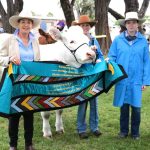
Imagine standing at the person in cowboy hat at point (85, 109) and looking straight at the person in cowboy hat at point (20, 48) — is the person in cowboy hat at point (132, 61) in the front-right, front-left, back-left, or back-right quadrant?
back-left

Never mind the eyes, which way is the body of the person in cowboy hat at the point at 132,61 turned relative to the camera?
toward the camera

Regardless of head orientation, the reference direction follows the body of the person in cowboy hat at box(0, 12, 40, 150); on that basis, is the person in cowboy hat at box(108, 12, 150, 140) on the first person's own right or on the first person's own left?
on the first person's own left

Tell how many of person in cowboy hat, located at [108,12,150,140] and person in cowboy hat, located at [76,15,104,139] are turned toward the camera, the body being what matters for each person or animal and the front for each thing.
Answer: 2

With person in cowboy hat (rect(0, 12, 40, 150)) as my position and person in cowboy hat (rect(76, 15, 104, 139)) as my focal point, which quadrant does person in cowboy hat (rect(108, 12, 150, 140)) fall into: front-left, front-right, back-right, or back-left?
front-right

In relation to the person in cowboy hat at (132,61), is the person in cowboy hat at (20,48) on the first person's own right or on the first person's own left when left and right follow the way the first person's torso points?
on the first person's own right

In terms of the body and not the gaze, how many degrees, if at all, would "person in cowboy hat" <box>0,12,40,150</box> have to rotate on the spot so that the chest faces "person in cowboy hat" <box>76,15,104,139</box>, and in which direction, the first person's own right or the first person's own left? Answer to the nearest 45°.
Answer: approximately 135° to the first person's own left

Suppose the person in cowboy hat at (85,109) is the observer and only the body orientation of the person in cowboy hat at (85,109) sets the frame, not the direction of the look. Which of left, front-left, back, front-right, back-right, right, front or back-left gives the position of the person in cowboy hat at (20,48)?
front-right

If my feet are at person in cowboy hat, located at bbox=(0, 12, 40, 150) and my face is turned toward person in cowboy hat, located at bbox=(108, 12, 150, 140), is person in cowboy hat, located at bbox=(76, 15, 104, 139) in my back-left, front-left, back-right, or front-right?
front-left

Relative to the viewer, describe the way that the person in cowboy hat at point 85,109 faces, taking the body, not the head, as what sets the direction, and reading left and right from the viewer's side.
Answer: facing the viewer
